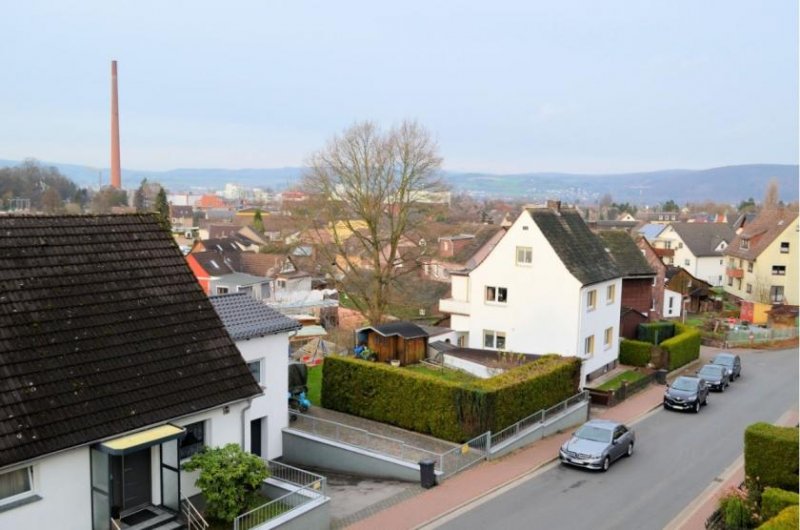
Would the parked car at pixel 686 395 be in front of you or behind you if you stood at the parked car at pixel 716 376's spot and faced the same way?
in front

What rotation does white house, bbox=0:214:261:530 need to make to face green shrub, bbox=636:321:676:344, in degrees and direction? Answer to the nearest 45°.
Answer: approximately 90° to its left

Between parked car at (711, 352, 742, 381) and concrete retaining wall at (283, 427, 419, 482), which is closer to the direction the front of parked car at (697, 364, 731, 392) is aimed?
the concrete retaining wall

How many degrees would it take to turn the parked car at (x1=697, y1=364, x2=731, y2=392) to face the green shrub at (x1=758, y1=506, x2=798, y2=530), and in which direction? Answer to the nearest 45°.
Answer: approximately 45° to its left

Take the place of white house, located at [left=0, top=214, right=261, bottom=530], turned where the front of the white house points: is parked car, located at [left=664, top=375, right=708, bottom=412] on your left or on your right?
on your left

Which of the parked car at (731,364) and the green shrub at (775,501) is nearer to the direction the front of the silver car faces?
the green shrub

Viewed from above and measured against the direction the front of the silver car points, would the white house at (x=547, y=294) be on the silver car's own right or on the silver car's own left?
on the silver car's own right

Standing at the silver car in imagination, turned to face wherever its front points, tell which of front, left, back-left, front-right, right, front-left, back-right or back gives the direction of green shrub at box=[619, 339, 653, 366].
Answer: back-right

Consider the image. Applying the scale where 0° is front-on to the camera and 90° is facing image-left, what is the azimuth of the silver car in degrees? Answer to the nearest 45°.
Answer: approximately 45°

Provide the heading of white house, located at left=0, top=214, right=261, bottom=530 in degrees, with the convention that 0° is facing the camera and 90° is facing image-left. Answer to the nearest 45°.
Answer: approximately 315°

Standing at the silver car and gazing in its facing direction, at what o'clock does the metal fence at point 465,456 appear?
The metal fence is roughly at 1 o'clock from the silver car.

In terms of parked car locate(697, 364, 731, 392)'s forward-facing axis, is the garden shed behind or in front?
in front

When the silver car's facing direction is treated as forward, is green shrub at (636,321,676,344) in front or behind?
behind
